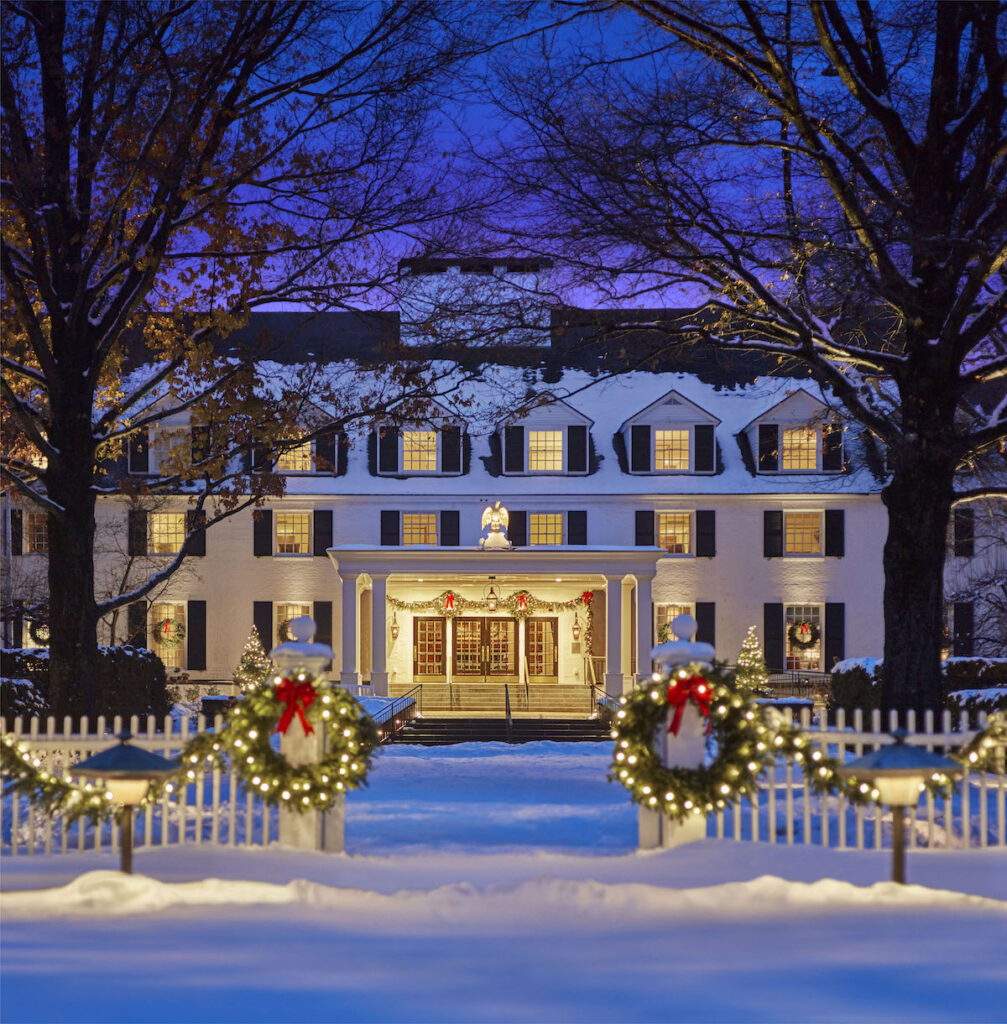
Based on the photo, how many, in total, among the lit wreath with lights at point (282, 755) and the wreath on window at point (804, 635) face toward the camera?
2

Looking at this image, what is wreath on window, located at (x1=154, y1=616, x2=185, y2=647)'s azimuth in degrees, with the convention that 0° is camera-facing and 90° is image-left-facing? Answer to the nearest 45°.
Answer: approximately 0°

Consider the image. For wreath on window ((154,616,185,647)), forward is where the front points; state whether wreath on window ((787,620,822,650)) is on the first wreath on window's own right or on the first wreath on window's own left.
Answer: on the first wreath on window's own left

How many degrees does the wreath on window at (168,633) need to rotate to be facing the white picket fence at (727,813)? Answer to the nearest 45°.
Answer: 0° — it already faces it

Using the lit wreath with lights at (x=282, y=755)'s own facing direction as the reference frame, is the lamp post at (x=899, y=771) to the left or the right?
on its left

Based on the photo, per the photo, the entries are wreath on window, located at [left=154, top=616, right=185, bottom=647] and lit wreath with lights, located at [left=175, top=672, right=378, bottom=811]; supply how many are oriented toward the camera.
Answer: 2

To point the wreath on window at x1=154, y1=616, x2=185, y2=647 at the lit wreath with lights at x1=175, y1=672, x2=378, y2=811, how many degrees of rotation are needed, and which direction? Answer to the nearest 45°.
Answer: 0° — it already faces it
